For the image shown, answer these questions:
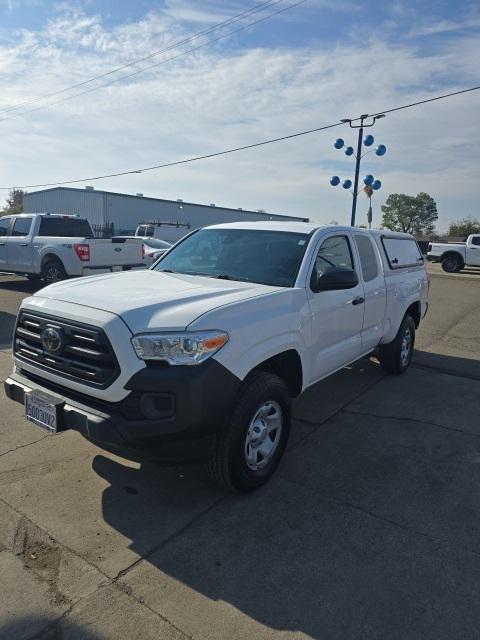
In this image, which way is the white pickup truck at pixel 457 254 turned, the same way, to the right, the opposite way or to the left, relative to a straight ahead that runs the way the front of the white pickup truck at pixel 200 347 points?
to the left

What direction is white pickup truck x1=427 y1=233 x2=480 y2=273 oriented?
to the viewer's right

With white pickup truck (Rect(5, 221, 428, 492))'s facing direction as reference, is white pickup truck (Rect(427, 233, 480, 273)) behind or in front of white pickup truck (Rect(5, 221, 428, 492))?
behind

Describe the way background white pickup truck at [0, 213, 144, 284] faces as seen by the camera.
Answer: facing away from the viewer and to the left of the viewer

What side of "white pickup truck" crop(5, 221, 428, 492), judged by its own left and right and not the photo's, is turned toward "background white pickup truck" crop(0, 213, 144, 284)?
right

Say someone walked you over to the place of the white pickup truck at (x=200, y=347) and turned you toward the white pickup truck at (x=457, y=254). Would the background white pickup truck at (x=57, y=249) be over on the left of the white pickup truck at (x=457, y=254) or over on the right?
left

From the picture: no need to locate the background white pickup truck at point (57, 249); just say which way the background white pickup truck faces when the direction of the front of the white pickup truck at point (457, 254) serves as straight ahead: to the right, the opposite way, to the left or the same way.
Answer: the opposite way

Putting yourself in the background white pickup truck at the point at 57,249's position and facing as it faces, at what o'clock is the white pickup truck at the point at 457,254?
The white pickup truck is roughly at 4 o'clock from the background white pickup truck.

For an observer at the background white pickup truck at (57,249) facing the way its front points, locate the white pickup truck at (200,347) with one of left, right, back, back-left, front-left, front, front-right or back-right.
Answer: back-left

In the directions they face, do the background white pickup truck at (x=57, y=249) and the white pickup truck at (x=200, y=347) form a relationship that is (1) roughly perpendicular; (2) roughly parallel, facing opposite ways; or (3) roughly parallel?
roughly perpendicular
